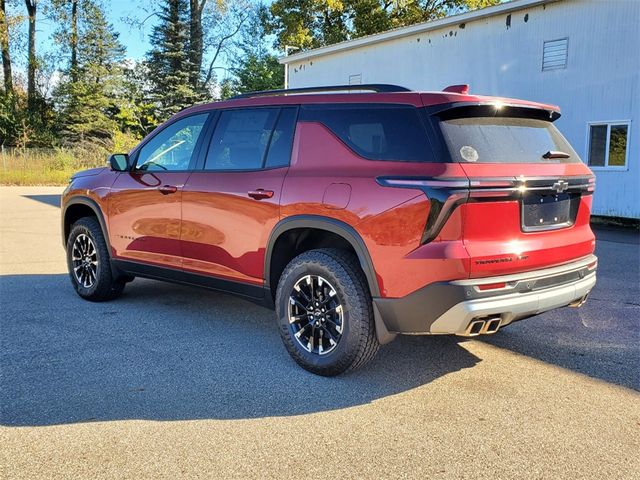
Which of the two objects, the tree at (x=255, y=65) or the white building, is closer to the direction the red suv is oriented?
the tree

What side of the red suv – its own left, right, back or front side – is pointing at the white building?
right

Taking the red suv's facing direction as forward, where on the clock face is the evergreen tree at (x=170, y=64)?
The evergreen tree is roughly at 1 o'clock from the red suv.

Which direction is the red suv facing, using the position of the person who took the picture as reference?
facing away from the viewer and to the left of the viewer

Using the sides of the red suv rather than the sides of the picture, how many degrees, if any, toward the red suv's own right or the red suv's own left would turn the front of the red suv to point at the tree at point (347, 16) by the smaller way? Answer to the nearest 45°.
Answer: approximately 45° to the red suv's own right

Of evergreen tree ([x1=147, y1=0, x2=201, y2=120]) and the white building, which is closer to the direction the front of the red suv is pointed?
the evergreen tree

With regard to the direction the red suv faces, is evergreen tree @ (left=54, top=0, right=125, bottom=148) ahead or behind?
ahead
